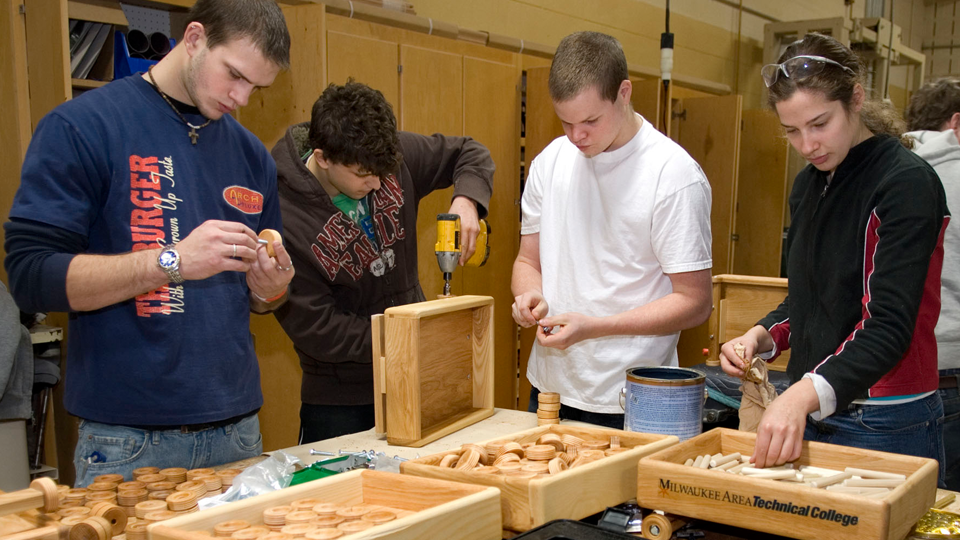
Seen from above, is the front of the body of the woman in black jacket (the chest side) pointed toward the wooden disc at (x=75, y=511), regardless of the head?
yes

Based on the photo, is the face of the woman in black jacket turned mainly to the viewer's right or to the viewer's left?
to the viewer's left

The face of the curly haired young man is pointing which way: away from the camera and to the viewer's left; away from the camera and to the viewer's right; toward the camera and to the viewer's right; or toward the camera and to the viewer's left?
toward the camera and to the viewer's right

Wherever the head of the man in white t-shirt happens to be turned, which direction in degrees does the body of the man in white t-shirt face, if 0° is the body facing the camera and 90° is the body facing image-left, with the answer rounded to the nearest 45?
approximately 45°

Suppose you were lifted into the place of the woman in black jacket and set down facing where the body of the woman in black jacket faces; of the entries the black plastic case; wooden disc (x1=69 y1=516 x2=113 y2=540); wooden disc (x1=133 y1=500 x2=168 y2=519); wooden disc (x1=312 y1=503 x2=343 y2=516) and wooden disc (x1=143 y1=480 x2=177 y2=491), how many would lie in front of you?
5

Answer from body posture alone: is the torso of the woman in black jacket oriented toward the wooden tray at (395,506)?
yes

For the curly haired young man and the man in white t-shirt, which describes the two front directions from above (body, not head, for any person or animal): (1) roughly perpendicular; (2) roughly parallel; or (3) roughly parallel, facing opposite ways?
roughly perpendicular

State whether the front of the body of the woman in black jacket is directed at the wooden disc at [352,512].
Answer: yes

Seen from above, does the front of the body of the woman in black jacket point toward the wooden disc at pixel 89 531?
yes

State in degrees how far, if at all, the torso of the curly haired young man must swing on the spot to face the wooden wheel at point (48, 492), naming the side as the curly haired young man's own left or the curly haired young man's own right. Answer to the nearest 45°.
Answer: approximately 45° to the curly haired young man's own right

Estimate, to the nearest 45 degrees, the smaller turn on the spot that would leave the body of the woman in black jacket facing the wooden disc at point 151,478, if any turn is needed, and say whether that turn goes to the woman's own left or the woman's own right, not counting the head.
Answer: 0° — they already face it

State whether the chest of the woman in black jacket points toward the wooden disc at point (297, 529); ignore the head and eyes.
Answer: yes

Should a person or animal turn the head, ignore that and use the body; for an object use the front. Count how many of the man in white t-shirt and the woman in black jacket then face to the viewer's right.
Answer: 0
